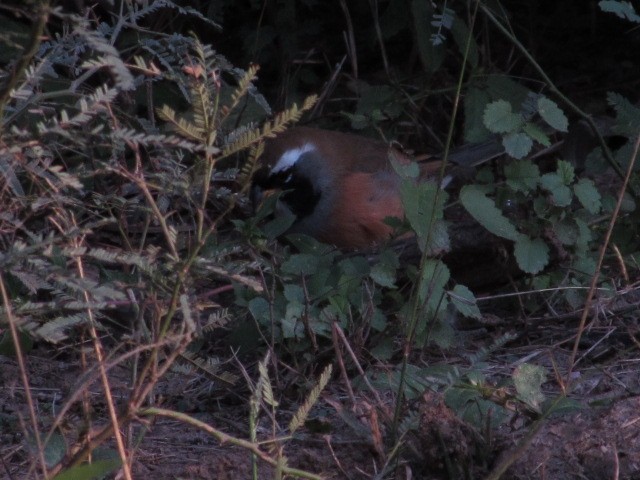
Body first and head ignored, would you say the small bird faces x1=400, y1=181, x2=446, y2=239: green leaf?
no

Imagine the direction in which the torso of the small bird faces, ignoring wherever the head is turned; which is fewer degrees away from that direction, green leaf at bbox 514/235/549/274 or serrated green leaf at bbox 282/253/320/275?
the serrated green leaf

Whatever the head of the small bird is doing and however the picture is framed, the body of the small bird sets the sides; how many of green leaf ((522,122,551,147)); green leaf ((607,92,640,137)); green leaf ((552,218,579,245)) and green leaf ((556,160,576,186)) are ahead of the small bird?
0

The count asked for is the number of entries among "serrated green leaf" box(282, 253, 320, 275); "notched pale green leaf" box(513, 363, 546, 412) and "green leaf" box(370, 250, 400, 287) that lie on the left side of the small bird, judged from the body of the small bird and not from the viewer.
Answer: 3

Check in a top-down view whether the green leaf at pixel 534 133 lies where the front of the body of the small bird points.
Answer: no

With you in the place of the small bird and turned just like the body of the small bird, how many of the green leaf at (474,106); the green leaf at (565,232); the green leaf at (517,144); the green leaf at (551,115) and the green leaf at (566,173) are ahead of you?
0

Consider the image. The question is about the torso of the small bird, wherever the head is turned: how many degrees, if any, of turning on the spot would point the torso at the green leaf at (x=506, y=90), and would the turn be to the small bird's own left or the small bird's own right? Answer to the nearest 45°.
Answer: approximately 180°

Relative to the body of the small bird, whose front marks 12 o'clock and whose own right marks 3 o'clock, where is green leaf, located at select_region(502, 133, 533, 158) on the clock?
The green leaf is roughly at 6 o'clock from the small bird.

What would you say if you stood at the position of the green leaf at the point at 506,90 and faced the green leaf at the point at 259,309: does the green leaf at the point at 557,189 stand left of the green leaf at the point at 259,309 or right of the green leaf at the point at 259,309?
left

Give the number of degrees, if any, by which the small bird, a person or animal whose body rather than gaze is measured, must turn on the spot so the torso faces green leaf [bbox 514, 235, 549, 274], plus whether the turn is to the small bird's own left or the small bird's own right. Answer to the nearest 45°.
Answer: approximately 135° to the small bird's own left

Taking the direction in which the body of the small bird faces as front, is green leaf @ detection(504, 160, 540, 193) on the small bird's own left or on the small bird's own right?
on the small bird's own left

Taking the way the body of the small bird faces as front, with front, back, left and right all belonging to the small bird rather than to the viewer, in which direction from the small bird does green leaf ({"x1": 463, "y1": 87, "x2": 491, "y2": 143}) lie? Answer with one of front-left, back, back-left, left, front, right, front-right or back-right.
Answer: back

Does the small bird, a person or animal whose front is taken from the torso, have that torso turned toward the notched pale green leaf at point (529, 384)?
no

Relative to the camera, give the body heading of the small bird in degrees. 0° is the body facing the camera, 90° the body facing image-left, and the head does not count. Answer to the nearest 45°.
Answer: approximately 90°

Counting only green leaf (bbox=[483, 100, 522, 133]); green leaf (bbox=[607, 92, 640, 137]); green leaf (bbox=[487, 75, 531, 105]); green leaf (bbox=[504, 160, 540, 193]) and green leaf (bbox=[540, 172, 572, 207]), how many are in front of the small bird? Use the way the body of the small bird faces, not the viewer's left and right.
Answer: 0
